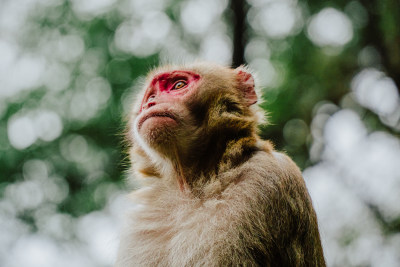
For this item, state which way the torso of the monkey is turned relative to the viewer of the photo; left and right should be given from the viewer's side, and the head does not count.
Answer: facing the viewer and to the left of the viewer

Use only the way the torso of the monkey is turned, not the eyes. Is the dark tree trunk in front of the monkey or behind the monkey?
behind
